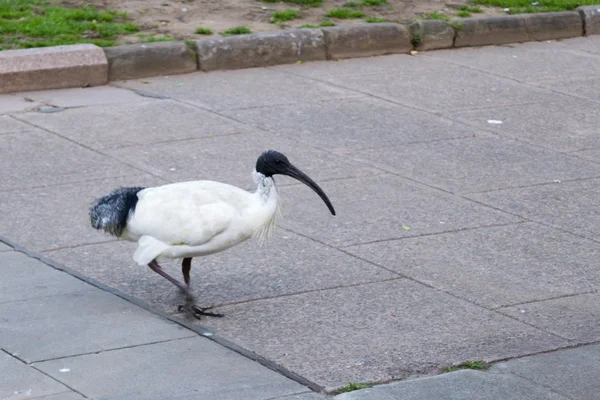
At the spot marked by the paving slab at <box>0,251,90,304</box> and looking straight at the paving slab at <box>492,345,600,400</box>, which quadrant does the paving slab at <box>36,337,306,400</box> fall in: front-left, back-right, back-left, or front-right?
front-right

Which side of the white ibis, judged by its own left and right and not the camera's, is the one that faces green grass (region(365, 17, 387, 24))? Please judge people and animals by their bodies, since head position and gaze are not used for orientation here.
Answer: left

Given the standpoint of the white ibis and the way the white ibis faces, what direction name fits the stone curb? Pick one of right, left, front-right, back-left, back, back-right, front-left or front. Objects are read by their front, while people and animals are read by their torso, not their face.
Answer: left

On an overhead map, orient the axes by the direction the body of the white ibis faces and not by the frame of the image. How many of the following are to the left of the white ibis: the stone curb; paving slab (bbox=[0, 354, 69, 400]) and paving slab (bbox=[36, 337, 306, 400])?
1

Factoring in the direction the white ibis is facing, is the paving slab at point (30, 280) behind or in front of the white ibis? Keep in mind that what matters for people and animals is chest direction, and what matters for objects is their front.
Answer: behind

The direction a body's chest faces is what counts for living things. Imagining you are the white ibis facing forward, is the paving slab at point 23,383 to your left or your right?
on your right

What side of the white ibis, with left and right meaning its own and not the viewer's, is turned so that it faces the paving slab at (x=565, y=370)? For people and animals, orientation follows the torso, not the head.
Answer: front

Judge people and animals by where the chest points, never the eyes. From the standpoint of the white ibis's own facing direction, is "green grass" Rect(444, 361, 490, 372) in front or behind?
in front

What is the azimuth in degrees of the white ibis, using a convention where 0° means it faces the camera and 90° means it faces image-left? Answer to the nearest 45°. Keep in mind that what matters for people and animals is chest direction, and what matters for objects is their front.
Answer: approximately 270°

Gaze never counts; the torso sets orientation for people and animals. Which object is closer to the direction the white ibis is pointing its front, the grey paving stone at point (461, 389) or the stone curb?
the grey paving stone

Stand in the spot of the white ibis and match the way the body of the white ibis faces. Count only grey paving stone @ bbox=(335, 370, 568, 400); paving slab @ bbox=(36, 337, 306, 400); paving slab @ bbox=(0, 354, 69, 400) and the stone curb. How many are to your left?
1

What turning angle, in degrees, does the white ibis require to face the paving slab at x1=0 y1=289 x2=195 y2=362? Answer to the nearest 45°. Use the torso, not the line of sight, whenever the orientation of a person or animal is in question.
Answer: approximately 135° to its right

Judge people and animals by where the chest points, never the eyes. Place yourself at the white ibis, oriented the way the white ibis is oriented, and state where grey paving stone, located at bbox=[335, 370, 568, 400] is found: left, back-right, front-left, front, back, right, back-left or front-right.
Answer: front-right
